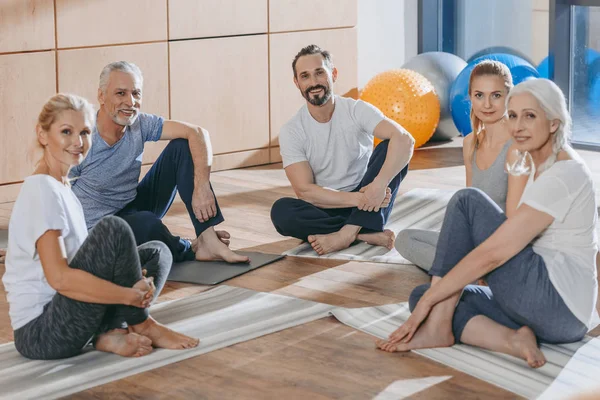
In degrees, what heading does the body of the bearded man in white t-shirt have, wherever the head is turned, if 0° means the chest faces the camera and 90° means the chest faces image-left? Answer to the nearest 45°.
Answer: approximately 0°

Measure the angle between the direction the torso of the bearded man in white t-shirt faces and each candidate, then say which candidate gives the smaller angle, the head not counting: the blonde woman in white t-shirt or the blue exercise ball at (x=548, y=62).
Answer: the blonde woman in white t-shirt

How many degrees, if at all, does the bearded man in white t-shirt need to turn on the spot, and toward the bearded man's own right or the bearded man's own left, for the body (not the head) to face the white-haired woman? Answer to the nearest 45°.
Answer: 0° — they already face them

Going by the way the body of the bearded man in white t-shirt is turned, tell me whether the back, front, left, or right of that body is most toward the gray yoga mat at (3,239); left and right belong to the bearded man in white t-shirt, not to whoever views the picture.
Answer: right
